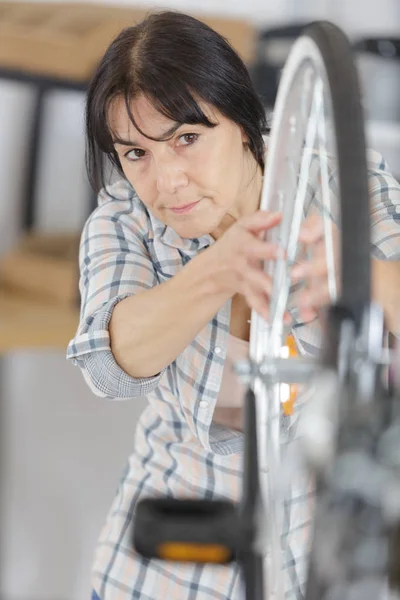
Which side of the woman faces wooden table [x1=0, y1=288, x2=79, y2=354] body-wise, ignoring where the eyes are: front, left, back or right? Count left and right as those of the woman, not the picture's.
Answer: back

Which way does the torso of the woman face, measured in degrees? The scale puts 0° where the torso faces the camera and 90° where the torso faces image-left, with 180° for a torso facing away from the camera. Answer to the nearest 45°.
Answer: approximately 0°
